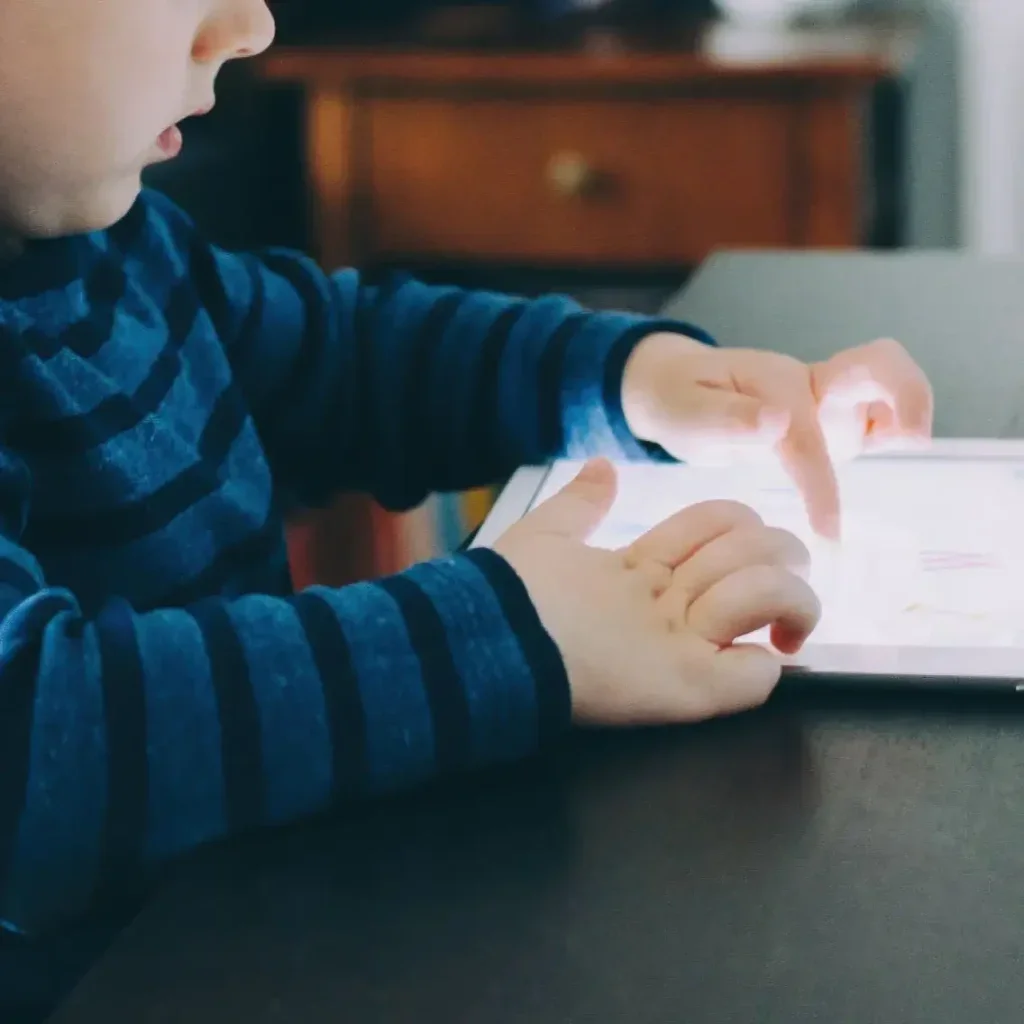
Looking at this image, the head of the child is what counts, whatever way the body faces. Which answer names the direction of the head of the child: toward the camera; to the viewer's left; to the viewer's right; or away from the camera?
to the viewer's right

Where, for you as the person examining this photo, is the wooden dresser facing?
facing the viewer

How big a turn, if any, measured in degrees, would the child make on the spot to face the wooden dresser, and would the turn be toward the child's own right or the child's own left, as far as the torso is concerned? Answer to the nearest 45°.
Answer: approximately 90° to the child's own left

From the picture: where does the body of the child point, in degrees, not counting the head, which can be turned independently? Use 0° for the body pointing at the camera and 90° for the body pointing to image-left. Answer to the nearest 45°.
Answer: approximately 270°

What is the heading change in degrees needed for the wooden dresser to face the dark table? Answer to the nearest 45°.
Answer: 0° — it already faces it

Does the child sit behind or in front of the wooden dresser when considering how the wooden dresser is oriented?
in front

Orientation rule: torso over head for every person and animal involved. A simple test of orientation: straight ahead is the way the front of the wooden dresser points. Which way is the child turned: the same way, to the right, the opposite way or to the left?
to the left

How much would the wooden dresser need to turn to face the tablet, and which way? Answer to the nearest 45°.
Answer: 0° — it already faces it

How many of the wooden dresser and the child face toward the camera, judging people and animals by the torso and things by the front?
1
